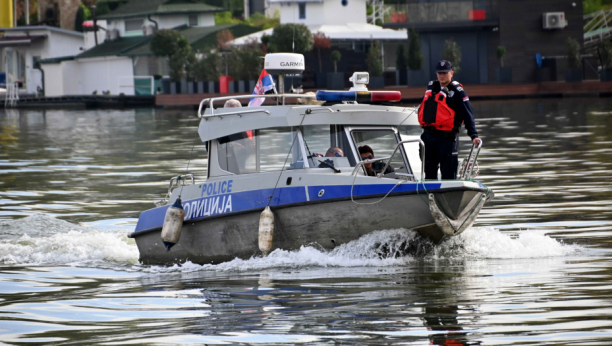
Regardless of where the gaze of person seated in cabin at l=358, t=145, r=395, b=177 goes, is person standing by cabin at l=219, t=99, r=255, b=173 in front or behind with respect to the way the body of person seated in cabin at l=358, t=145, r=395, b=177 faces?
behind

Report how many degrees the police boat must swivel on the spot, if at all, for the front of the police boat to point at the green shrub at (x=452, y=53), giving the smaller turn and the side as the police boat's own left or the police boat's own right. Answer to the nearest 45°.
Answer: approximately 135° to the police boat's own left

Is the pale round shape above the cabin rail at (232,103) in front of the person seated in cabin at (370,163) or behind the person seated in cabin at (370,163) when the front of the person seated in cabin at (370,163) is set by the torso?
behind

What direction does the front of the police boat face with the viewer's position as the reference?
facing the viewer and to the right of the viewer

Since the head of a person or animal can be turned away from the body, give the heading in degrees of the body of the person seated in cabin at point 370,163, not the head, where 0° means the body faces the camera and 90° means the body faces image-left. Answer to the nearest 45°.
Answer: approximately 315°

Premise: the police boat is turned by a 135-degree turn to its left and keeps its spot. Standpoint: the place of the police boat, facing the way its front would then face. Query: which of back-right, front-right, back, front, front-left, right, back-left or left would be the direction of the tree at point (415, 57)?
front

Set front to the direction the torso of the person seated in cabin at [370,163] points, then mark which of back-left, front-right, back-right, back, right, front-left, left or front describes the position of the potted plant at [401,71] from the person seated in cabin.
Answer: back-left

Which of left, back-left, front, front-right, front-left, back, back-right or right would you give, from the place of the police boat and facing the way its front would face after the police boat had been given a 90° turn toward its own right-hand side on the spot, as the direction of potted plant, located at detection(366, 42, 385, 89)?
back-right

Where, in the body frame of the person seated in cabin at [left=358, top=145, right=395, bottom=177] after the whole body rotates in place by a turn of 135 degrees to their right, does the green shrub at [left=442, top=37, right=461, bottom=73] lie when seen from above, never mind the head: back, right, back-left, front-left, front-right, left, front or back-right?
right
